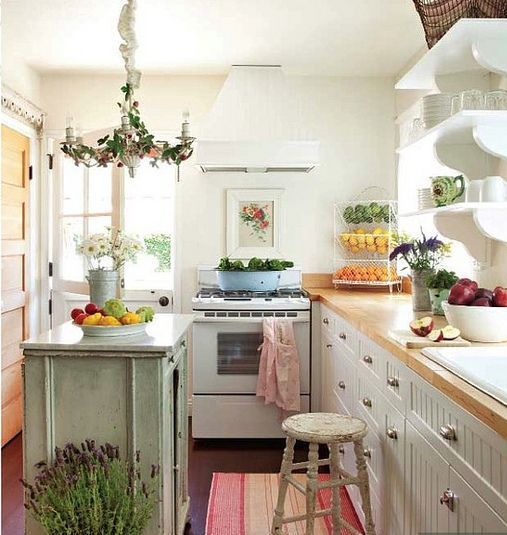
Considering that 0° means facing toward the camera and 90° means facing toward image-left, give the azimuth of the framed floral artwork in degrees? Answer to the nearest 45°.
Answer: approximately 0°

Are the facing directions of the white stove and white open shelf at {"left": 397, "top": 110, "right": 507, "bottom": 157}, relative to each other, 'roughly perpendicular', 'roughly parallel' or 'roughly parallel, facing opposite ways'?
roughly perpendicular

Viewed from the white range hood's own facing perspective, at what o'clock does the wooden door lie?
The wooden door is roughly at 3 o'clock from the white range hood.

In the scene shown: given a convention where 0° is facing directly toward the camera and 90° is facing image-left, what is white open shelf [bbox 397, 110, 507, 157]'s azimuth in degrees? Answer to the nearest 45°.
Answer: approximately 90°
